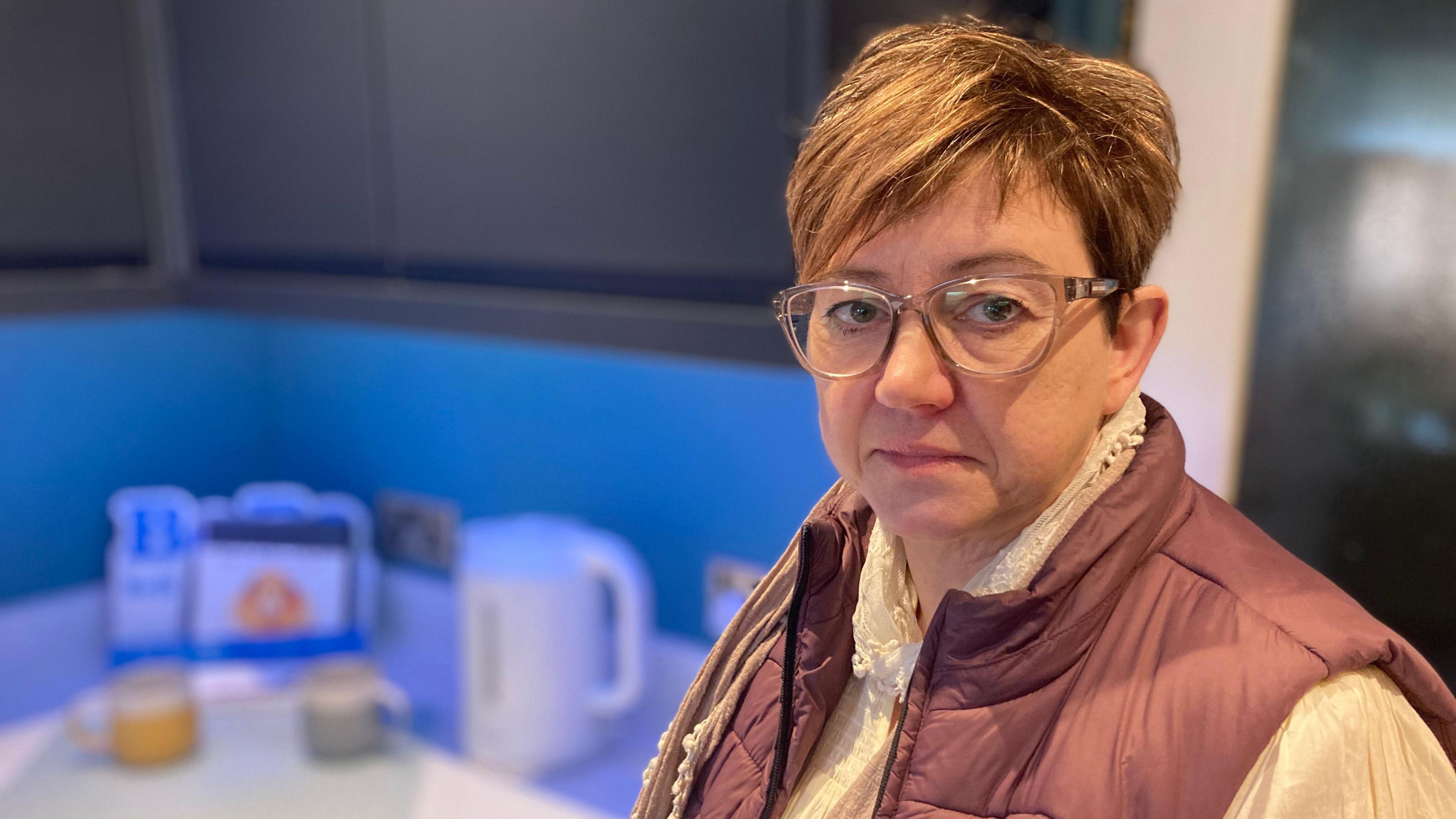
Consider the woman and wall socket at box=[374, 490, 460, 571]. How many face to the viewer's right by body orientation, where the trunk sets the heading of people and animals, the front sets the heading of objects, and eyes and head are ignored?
0

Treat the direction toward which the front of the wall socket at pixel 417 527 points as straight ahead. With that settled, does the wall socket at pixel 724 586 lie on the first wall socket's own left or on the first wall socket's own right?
on the first wall socket's own left

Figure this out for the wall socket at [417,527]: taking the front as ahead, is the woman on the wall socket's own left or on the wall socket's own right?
on the wall socket's own left

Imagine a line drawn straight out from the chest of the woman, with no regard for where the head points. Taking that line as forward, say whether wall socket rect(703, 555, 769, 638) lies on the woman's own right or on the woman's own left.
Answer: on the woman's own right

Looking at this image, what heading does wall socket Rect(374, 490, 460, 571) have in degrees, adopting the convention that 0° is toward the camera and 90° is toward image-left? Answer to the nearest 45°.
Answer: approximately 45°

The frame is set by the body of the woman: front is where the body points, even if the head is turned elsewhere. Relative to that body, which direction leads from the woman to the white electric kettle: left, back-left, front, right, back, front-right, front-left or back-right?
right

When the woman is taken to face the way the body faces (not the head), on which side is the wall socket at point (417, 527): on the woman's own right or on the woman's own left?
on the woman's own right

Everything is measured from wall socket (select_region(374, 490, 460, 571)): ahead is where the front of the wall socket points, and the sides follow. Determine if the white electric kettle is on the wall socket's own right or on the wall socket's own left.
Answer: on the wall socket's own left
